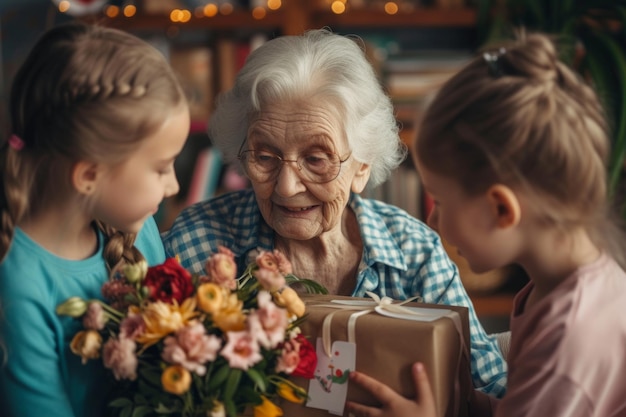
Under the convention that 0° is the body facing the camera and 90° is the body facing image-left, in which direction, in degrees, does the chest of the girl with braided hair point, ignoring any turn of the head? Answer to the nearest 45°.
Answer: approximately 315°

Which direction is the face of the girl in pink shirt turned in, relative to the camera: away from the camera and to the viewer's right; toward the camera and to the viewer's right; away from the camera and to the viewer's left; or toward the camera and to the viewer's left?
away from the camera and to the viewer's left
